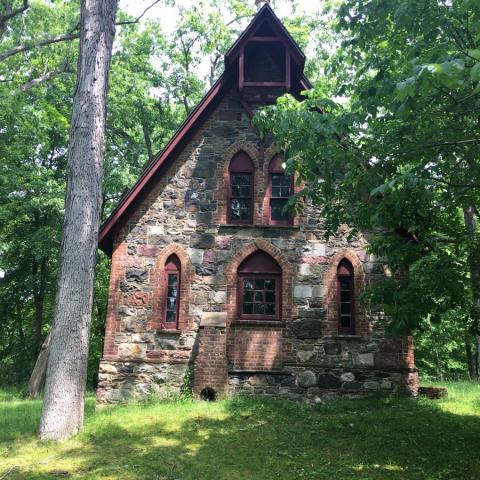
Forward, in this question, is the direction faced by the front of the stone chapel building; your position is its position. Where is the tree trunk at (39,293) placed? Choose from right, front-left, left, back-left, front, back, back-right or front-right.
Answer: back-right

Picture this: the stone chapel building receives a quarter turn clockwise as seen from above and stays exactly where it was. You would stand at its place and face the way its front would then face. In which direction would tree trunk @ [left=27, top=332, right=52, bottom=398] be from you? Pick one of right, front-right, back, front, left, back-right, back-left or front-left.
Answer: front-right

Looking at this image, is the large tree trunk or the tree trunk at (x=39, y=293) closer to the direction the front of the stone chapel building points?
the large tree trunk

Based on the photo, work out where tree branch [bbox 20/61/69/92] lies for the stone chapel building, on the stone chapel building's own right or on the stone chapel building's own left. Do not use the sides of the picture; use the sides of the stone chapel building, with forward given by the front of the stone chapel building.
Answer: on the stone chapel building's own right

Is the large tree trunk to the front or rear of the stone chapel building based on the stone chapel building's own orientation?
to the front

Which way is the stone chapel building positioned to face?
toward the camera
